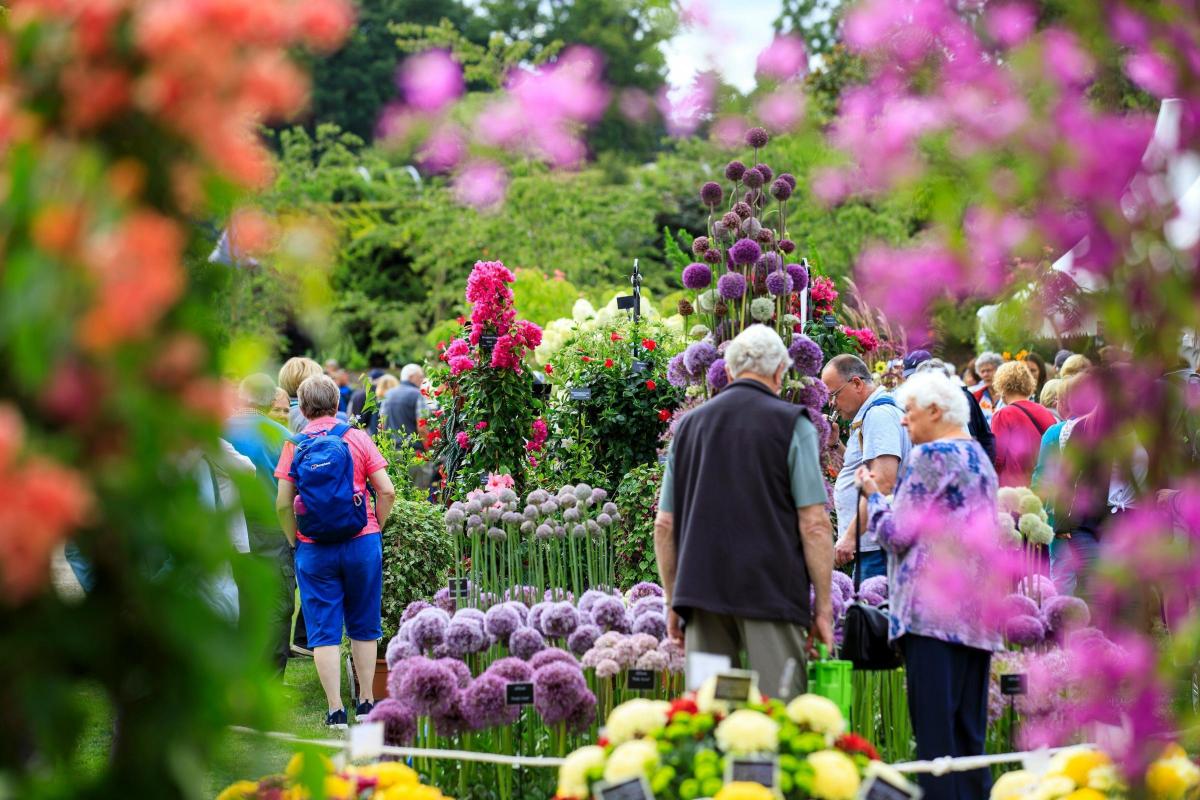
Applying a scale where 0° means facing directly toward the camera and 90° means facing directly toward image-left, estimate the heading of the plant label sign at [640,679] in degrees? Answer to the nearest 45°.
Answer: approximately 0°

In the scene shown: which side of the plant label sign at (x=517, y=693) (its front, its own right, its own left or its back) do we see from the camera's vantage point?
front

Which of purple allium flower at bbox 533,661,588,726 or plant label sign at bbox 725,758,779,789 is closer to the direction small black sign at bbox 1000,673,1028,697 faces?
the plant label sign

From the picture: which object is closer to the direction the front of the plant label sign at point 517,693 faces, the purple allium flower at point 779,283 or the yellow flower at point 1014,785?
the yellow flower

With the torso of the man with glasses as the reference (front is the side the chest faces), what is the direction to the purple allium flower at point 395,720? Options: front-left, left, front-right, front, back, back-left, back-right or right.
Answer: front-left

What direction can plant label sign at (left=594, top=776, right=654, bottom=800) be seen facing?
toward the camera

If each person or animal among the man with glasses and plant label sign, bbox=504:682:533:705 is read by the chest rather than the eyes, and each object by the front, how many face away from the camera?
0

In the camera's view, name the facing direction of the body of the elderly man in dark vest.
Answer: away from the camera

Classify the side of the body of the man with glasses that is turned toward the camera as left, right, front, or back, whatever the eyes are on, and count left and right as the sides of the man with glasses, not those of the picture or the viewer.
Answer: left

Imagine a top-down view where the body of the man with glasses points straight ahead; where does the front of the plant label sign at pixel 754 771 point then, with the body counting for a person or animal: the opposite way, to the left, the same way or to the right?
to the left

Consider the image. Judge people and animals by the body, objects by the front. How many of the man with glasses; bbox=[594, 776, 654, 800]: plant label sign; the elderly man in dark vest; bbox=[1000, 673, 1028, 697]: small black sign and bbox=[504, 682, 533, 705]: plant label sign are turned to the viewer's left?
1

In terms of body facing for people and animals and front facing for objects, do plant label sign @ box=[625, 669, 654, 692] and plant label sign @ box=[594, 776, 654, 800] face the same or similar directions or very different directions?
same or similar directions

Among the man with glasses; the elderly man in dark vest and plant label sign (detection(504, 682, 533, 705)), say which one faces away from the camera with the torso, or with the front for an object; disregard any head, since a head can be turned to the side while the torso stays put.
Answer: the elderly man in dark vest

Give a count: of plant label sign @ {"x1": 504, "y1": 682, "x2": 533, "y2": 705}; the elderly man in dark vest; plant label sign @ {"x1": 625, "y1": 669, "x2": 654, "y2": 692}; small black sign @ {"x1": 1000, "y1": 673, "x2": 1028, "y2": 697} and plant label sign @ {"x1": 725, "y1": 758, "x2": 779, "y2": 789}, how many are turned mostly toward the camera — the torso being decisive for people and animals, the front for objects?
4

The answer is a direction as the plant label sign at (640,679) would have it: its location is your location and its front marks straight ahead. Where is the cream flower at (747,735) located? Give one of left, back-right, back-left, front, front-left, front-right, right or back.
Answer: front

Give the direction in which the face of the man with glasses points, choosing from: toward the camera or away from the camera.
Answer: toward the camera

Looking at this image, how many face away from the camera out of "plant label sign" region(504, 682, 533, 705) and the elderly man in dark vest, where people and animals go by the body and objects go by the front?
1

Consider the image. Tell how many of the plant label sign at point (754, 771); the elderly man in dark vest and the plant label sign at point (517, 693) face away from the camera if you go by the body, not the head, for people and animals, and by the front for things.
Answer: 1

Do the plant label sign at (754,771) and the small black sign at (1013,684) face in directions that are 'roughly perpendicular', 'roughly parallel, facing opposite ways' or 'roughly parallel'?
roughly parallel
